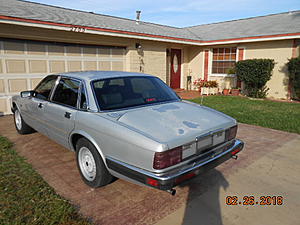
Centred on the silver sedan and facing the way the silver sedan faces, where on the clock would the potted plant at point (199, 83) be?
The potted plant is roughly at 2 o'clock from the silver sedan.

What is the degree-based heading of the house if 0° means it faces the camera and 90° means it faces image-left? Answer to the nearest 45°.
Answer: approximately 315°

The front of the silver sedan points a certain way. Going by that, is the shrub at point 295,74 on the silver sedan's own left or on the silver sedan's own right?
on the silver sedan's own right

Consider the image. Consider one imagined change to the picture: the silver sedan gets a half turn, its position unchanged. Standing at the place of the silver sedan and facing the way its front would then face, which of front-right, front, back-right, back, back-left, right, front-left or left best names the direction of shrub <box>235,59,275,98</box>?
left

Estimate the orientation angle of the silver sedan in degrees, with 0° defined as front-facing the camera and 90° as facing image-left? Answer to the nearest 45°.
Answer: approximately 135°

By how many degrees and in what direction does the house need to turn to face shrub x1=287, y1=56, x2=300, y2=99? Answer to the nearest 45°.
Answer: approximately 45° to its left

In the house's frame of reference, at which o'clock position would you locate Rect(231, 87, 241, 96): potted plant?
The potted plant is roughly at 10 o'clock from the house.

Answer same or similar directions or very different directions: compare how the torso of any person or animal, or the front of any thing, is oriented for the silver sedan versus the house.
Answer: very different directions

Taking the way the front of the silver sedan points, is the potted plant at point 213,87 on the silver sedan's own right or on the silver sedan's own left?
on the silver sedan's own right
